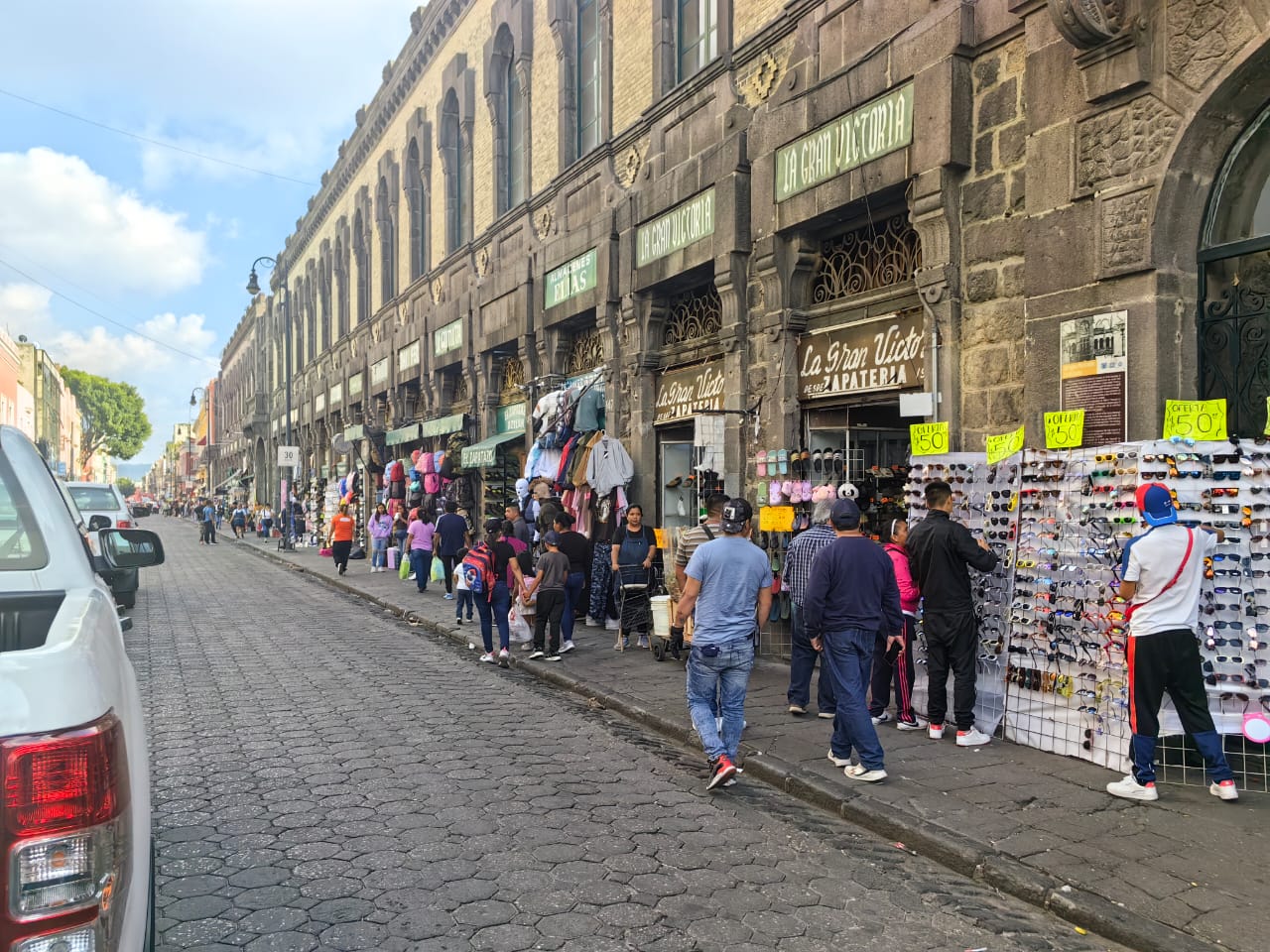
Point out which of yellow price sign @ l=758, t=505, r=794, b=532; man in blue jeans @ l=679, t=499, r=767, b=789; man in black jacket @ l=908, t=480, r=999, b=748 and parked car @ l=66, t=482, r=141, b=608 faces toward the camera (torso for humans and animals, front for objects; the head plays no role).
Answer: the yellow price sign

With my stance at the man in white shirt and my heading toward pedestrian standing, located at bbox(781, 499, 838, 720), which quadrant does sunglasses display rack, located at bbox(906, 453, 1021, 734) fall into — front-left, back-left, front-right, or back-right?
front-right

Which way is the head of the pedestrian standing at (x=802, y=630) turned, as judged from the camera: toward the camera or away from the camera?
away from the camera

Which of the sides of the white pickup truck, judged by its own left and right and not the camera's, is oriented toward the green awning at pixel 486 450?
front

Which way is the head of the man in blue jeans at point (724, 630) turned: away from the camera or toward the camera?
away from the camera

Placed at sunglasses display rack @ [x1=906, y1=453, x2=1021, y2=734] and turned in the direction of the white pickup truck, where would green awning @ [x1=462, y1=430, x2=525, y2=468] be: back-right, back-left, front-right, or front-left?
back-right

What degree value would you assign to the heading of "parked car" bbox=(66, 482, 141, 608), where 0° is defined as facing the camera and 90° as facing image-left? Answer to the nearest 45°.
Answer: approximately 180°

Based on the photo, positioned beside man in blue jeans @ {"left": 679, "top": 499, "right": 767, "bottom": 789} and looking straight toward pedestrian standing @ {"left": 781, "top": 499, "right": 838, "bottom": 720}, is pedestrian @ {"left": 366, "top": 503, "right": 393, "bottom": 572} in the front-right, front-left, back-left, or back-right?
front-left

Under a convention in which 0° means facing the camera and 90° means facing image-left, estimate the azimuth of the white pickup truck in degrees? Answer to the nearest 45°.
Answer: approximately 180°
